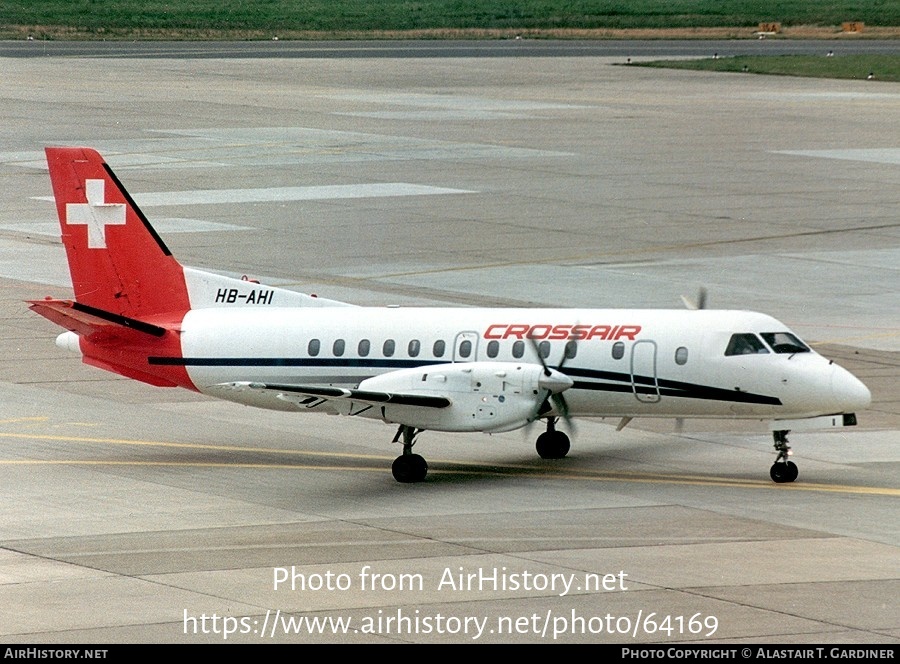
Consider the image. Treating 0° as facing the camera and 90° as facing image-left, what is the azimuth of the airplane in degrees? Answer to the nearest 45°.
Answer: approximately 315°
